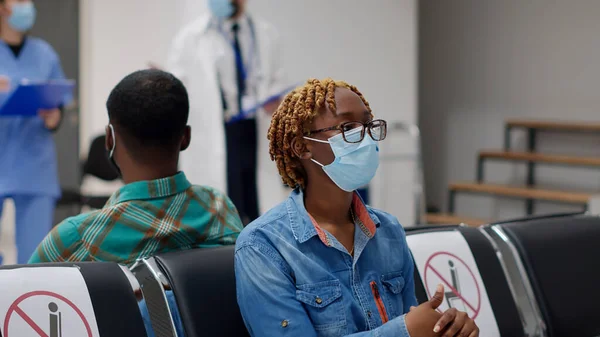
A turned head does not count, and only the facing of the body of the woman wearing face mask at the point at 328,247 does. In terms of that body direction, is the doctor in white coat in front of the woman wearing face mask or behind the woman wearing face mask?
behind

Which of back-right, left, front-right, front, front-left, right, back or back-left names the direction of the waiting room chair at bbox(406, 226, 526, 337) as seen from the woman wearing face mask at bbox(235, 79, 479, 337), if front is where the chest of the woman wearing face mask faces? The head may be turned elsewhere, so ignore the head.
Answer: left

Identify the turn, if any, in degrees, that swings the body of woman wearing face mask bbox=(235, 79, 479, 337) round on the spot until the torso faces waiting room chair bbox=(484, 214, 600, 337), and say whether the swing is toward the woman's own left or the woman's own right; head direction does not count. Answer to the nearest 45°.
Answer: approximately 90° to the woman's own left

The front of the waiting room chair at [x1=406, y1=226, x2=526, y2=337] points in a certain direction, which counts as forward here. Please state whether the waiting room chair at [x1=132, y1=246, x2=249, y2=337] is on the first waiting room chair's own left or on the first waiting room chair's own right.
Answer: on the first waiting room chair's own right

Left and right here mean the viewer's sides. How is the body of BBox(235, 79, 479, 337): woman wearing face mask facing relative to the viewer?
facing the viewer and to the right of the viewer

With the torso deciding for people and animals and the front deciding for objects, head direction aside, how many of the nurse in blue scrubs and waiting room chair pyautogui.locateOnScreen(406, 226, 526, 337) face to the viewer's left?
0

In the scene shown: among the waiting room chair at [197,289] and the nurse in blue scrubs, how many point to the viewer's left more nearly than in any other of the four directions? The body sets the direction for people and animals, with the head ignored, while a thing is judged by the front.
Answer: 0
